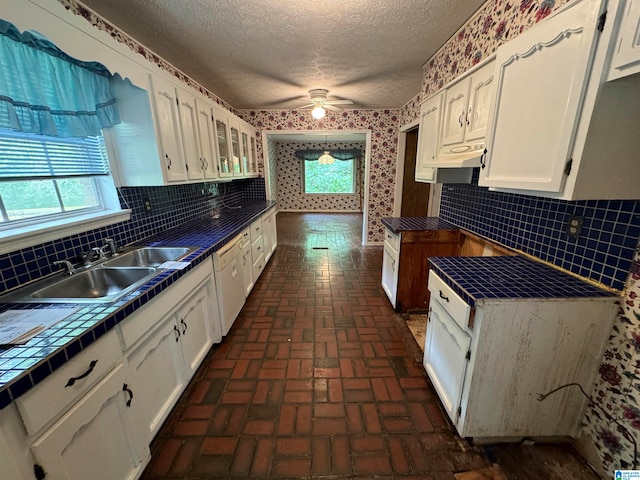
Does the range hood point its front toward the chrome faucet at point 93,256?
yes

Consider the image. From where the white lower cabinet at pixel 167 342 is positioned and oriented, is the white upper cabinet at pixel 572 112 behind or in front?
in front

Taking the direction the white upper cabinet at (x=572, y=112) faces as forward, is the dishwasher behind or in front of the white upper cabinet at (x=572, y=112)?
in front

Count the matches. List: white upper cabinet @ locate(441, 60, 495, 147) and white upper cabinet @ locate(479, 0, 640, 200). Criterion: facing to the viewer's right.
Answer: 0

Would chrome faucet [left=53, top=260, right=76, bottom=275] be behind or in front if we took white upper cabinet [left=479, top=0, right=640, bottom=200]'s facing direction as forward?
in front

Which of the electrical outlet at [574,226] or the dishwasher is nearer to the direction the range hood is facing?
the dishwasher

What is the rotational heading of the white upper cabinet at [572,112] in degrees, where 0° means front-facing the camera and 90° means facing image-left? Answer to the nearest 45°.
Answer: approximately 45°

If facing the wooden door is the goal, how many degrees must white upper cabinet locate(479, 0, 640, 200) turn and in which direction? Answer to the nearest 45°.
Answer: approximately 90° to its right

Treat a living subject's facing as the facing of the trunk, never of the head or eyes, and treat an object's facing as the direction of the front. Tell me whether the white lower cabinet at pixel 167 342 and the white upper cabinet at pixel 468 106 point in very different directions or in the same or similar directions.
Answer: very different directions

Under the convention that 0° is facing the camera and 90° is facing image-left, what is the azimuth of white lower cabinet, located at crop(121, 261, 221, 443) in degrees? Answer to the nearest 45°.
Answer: approximately 315°

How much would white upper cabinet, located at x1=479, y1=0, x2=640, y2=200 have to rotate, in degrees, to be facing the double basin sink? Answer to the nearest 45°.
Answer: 0° — it already faces it

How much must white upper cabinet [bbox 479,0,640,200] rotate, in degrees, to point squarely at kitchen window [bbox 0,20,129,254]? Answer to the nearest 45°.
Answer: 0° — it already faces it

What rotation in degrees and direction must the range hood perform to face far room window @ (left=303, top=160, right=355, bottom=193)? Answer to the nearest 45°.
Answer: approximately 90° to its right

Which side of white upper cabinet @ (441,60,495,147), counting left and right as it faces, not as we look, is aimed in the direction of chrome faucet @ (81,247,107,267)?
front
